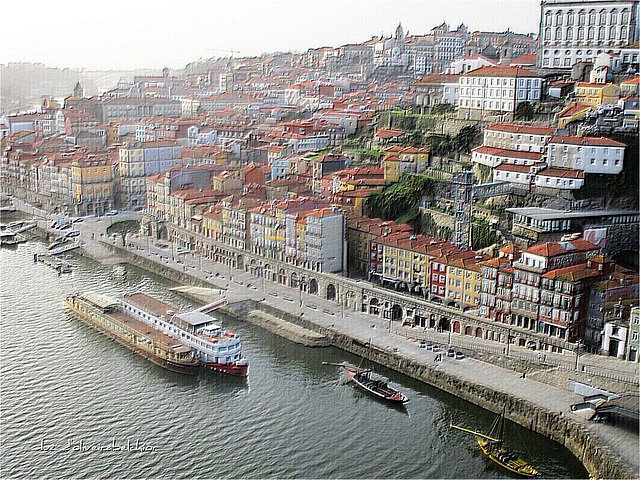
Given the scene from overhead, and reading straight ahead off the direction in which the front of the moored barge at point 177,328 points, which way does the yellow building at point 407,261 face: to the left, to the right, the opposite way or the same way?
to the right

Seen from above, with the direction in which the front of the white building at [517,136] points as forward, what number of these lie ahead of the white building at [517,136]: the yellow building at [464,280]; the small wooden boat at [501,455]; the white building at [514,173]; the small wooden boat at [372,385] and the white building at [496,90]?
4

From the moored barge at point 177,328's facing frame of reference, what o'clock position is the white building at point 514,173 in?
The white building is roughly at 10 o'clock from the moored barge.

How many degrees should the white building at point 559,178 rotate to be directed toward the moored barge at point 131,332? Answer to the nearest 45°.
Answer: approximately 45° to its right

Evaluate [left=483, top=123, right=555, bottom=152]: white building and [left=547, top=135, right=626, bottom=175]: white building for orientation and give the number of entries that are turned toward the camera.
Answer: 2

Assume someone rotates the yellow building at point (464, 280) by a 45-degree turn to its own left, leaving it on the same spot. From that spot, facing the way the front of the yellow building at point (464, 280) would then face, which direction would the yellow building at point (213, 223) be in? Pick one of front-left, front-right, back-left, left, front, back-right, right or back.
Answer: back-right

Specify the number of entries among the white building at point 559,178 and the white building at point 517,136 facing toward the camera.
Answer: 2

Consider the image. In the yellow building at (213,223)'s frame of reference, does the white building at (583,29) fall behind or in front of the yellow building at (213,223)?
behind

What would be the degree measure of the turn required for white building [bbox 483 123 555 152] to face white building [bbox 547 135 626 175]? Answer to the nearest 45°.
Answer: approximately 45° to its left
